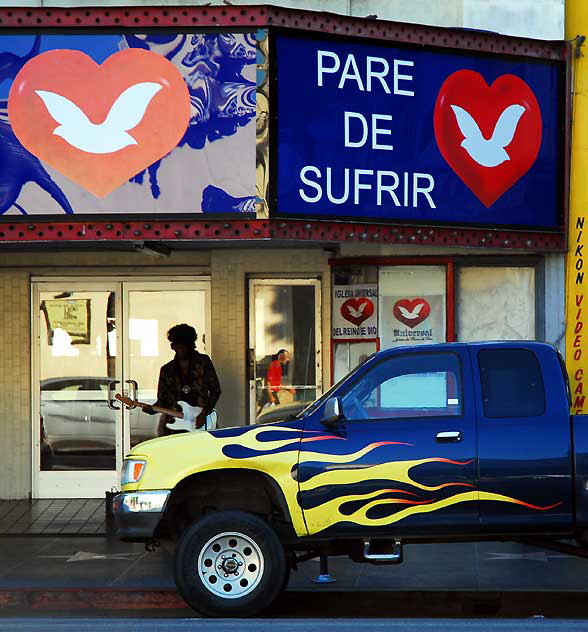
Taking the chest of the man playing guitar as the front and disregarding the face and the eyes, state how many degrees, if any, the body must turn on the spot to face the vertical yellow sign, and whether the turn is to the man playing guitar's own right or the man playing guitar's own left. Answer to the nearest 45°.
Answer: approximately 90° to the man playing guitar's own left

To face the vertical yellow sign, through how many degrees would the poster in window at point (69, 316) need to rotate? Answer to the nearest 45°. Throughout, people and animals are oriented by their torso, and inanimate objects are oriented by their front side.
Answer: approximately 45° to its left

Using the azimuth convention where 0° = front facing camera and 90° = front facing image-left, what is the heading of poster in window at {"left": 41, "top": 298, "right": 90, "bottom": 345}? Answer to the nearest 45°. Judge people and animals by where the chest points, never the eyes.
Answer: approximately 0°

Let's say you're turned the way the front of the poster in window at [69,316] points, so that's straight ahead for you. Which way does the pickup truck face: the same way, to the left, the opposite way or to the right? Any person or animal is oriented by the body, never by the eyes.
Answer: to the right

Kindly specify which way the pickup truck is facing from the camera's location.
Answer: facing to the left of the viewer

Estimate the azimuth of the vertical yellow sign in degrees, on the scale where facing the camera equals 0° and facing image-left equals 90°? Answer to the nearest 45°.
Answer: approximately 0°
